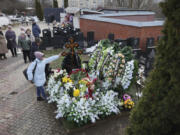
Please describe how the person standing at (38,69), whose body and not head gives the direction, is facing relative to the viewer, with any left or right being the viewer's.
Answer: facing the viewer and to the right of the viewer

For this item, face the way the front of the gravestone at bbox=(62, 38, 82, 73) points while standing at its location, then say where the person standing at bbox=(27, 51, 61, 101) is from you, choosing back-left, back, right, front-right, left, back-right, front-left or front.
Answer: front-right

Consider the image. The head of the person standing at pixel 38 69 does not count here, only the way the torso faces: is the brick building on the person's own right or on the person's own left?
on the person's own left

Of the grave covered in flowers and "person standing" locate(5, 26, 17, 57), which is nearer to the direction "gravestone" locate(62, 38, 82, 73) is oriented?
the grave covered in flowers

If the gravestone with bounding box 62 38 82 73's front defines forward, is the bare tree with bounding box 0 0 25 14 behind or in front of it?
behind

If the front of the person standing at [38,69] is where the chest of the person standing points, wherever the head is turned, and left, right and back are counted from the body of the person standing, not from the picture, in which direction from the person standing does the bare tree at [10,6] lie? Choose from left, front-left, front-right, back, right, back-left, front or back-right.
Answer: back-left

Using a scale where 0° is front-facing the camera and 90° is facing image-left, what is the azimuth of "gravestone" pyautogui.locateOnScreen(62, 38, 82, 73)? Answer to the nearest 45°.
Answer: approximately 0°

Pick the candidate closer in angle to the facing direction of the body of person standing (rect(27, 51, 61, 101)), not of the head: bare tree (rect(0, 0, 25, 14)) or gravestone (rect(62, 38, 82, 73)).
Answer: the gravestone

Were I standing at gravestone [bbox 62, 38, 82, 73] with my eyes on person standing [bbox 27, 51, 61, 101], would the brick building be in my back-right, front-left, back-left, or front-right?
back-right

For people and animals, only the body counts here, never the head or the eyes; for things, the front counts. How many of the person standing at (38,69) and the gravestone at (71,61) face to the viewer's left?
0
